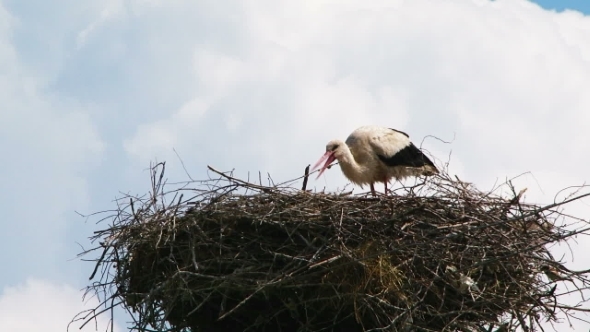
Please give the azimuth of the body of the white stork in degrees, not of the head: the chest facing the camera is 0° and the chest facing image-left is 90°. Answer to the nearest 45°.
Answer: approximately 90°
